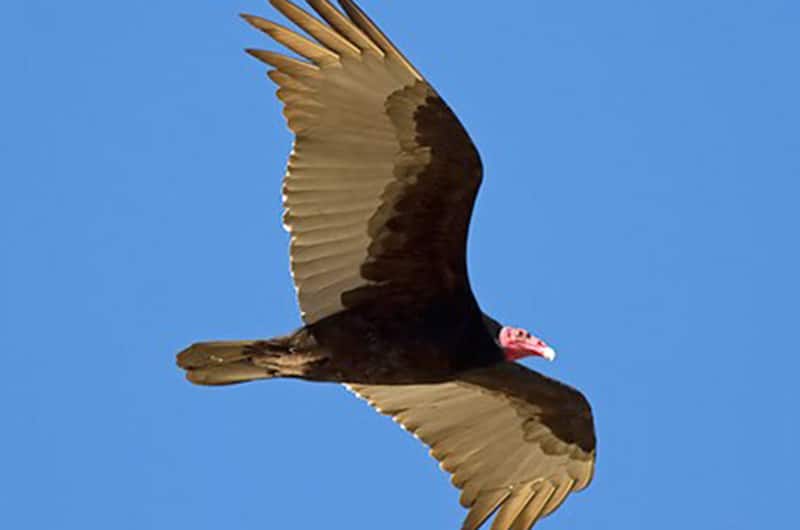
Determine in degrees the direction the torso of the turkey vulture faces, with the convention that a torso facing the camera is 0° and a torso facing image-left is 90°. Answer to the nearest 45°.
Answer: approximately 270°
